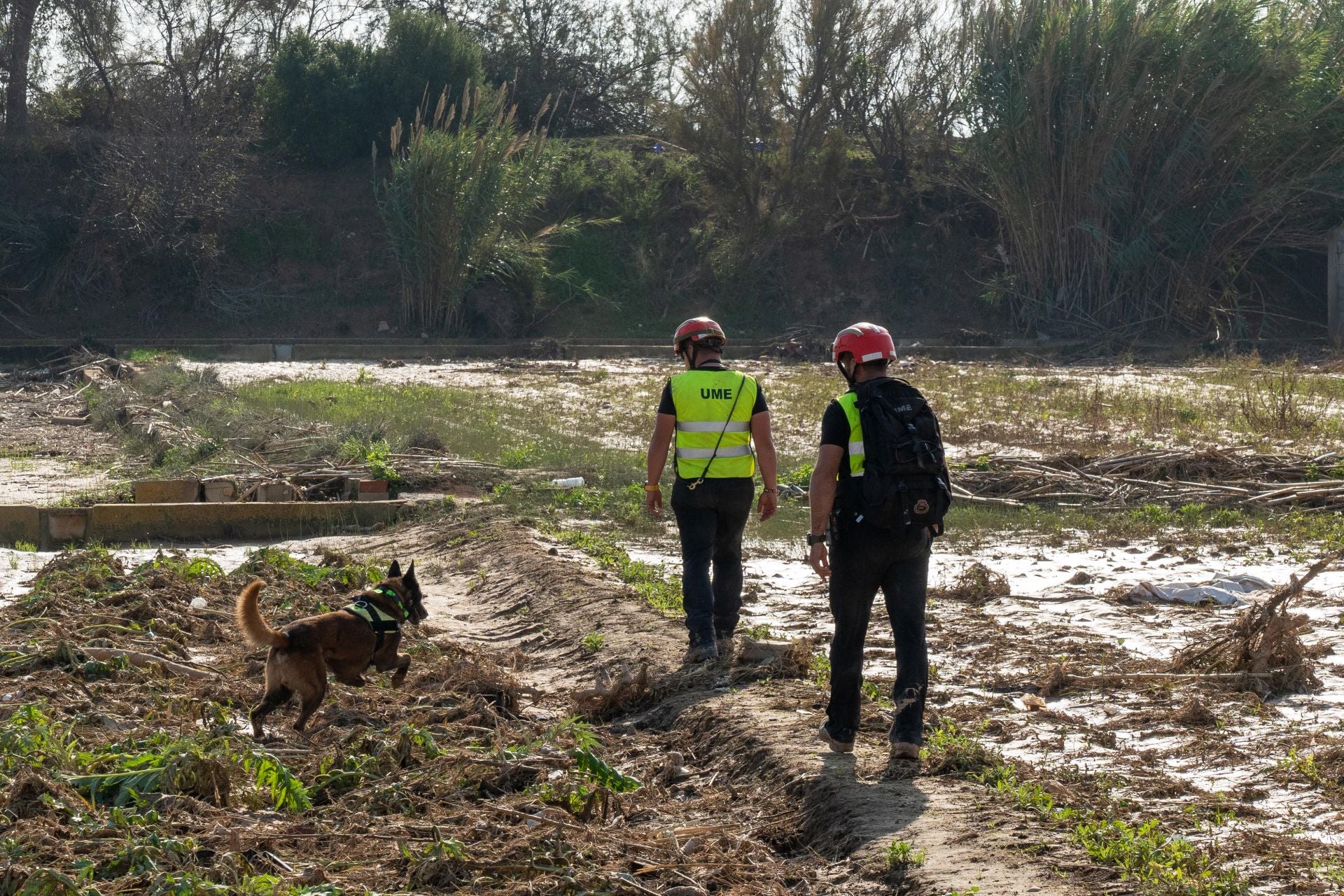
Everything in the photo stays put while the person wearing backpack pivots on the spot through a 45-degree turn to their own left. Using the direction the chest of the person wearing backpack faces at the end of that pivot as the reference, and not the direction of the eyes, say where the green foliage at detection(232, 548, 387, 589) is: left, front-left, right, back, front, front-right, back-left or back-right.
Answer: front-right

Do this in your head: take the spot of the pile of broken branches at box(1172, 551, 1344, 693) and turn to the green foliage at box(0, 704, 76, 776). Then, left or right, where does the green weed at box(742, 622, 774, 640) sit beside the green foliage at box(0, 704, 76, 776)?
right

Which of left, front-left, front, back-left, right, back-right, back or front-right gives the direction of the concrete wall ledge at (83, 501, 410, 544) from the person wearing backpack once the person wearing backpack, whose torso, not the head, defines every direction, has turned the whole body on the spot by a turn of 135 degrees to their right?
back-left

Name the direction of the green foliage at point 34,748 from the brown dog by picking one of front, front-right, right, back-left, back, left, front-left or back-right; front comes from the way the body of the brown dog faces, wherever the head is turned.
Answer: back

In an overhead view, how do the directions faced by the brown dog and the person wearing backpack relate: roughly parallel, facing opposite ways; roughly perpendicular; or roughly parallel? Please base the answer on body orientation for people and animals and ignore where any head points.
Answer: roughly perpendicular

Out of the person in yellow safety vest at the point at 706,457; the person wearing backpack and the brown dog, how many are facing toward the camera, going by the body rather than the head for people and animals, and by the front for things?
0

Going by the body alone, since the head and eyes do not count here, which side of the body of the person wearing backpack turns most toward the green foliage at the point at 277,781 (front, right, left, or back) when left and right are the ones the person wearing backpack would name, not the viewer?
left

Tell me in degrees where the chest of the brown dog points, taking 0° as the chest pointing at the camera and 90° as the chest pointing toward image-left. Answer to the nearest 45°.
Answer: approximately 225°

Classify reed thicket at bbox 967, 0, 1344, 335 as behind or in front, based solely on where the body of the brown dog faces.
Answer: in front

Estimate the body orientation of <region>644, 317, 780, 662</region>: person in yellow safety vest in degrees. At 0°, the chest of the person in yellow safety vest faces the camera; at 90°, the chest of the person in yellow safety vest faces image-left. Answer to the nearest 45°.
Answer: approximately 180°

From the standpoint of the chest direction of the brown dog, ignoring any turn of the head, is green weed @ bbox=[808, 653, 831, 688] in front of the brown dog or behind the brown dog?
in front

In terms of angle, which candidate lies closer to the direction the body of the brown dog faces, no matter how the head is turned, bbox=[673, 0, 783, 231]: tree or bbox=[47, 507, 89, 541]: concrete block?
the tree

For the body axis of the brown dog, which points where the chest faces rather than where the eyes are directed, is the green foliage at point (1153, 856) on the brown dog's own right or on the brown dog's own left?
on the brown dog's own right

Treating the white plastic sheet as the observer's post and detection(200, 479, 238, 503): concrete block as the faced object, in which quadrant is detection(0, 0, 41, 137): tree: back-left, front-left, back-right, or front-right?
front-right

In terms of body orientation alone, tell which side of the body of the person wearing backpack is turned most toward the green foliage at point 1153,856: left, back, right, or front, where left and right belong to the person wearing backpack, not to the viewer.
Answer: back

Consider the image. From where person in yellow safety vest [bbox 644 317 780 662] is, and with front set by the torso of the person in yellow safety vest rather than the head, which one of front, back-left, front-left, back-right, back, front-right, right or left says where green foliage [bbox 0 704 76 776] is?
back-left

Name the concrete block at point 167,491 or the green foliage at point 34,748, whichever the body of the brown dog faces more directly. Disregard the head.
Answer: the concrete block

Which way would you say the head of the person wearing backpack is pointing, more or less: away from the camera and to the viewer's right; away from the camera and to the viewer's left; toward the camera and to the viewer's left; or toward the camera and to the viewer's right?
away from the camera and to the viewer's left
